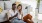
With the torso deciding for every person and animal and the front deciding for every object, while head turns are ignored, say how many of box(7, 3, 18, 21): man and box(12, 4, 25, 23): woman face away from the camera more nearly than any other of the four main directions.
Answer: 0

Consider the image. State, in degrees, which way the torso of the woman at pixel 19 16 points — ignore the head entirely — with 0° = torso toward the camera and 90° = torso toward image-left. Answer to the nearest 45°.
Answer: approximately 45°

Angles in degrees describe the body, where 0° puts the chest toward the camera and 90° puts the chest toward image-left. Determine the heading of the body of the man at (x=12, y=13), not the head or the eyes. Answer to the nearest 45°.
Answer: approximately 315°
